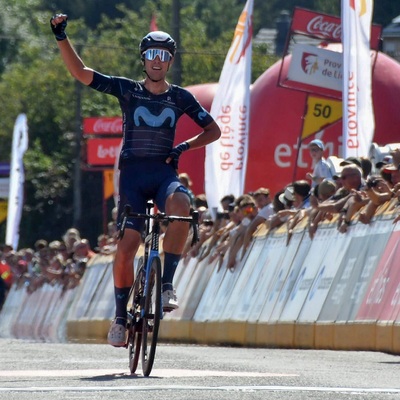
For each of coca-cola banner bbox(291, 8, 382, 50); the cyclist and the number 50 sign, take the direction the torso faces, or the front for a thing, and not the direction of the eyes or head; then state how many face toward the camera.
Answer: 3

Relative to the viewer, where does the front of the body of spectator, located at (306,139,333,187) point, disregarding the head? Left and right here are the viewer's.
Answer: facing the viewer and to the left of the viewer

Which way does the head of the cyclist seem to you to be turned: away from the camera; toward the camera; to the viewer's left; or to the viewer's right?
toward the camera

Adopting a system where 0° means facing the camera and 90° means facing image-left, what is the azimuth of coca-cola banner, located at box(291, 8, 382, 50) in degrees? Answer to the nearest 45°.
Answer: approximately 0°

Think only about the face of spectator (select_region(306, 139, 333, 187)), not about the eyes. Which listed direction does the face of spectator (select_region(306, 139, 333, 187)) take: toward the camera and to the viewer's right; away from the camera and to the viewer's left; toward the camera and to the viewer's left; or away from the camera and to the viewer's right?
toward the camera and to the viewer's left

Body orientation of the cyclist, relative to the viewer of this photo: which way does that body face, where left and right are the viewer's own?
facing the viewer

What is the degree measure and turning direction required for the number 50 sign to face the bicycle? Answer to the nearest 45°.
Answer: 0° — it already faces it

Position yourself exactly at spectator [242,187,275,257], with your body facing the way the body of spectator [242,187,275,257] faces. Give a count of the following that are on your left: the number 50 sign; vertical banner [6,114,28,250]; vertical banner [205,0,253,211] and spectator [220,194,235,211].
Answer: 0

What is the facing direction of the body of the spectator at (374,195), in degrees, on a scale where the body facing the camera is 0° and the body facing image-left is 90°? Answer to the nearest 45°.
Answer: approximately 45°

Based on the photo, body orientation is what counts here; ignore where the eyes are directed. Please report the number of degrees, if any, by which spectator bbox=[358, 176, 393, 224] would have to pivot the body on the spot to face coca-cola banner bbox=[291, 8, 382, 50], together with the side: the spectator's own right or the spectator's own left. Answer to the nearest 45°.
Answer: approximately 135° to the spectator's own right

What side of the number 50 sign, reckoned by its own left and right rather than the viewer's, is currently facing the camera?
front

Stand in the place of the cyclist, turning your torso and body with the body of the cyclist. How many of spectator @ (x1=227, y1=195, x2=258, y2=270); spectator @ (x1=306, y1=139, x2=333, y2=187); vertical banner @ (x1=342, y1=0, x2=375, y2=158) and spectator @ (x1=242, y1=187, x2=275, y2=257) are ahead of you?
0

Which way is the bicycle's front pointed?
toward the camera
